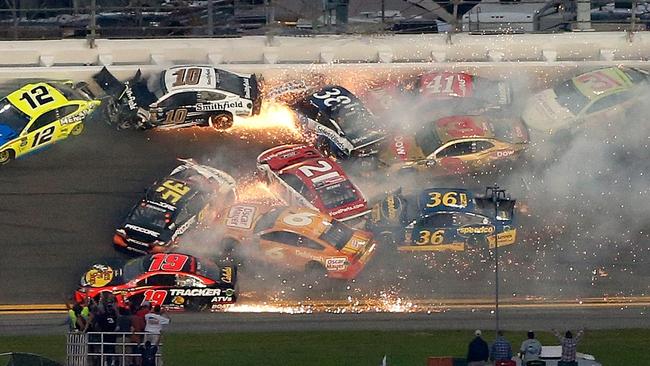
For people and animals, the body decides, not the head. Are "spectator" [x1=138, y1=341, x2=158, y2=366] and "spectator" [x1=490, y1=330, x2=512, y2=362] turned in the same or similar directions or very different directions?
same or similar directions

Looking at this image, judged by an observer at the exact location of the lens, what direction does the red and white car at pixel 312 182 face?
facing away from the viewer and to the left of the viewer

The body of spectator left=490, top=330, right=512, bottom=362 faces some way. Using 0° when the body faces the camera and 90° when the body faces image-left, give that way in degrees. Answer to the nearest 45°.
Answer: approximately 180°

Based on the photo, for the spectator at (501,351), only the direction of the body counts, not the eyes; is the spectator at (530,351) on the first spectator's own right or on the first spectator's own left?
on the first spectator's own right

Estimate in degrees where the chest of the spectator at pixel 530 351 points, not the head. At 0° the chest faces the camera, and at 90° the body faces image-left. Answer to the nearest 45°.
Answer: approximately 180°

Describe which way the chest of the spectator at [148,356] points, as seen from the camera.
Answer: away from the camera

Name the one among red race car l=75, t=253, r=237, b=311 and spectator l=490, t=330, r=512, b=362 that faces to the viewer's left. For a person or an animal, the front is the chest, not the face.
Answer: the red race car
